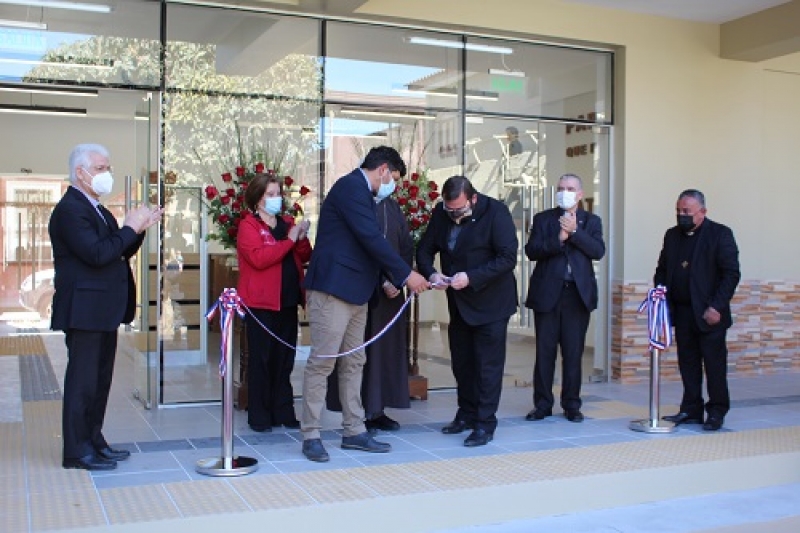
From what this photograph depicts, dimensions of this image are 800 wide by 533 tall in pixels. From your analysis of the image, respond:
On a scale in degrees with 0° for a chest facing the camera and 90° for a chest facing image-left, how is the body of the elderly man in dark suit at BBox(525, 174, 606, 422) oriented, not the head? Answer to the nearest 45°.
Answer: approximately 0°

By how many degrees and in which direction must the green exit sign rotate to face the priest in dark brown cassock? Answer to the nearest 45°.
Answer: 0° — it already faces them

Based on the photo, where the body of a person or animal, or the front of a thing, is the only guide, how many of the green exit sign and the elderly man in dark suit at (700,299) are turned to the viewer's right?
0

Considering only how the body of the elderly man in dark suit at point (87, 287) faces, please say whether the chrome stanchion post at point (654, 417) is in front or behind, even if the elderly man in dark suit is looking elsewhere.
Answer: in front

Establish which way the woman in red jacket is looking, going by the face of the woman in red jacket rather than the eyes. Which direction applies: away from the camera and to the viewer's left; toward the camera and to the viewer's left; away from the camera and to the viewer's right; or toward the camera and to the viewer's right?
toward the camera and to the viewer's right

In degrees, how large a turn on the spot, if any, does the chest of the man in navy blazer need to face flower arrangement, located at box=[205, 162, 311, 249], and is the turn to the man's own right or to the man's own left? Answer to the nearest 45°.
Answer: approximately 135° to the man's own left

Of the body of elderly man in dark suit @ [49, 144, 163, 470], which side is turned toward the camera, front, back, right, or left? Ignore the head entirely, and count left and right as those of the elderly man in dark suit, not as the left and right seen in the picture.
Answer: right

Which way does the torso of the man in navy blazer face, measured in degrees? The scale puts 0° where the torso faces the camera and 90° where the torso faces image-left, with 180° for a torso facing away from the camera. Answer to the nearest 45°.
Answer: approximately 270°

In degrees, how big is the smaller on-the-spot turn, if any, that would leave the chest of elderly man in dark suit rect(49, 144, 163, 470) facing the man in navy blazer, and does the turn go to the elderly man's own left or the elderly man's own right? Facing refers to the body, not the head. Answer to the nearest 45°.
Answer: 0° — they already face them

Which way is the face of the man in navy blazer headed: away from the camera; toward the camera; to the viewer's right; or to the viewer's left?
to the viewer's right

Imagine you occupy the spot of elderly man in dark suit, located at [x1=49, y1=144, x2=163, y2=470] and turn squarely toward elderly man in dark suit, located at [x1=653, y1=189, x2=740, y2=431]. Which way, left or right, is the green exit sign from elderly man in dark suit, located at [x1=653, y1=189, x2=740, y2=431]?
left
